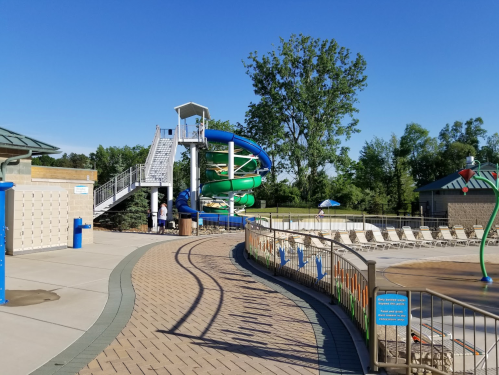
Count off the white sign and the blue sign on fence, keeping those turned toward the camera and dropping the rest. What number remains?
2

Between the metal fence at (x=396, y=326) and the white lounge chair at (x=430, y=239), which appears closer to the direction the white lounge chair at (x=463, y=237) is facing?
the metal fence

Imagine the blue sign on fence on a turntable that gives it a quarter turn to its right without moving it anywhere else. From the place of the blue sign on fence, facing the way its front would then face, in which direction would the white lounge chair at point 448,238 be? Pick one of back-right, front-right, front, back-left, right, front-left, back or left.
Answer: right

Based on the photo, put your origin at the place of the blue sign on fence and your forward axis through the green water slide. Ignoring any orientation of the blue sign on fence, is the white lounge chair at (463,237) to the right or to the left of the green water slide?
right

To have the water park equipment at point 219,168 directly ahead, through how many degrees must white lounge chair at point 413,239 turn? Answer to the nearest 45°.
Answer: approximately 180°

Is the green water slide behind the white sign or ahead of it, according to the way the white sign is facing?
behind

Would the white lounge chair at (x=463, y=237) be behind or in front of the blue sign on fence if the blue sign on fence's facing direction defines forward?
behind
